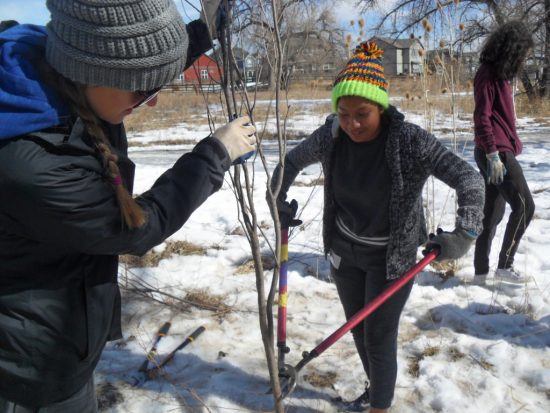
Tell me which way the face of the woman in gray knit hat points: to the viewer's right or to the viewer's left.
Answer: to the viewer's right

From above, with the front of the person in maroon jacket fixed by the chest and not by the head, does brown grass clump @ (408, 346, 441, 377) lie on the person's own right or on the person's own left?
on the person's own right

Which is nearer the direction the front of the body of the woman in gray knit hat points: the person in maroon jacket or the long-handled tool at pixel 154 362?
the person in maroon jacket

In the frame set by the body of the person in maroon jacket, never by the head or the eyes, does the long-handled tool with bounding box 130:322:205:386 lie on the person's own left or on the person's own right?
on the person's own right

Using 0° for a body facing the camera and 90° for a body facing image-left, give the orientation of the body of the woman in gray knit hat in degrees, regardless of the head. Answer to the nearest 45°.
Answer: approximately 270°

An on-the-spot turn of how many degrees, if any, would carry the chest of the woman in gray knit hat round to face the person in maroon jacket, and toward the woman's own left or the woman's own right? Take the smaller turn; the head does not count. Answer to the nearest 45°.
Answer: approximately 45° to the woman's own left
